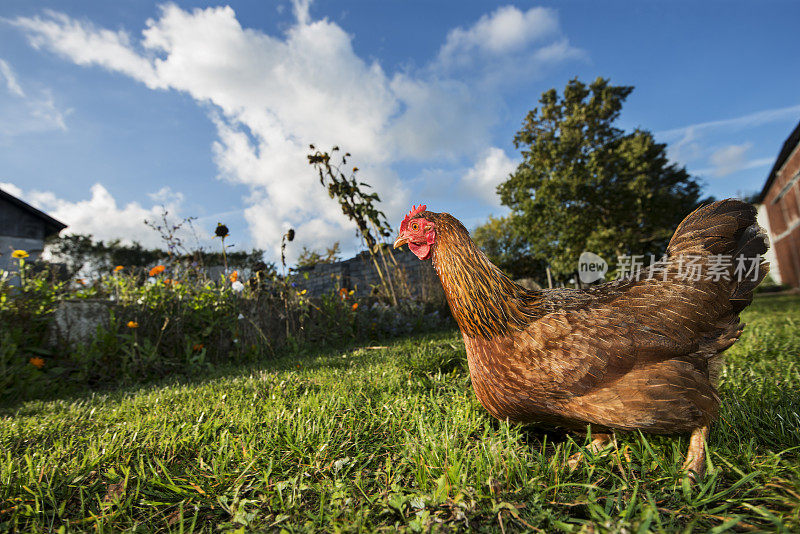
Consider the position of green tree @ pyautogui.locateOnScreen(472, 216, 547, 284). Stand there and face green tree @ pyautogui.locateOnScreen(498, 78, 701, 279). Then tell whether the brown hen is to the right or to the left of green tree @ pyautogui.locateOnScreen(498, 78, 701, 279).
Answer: right

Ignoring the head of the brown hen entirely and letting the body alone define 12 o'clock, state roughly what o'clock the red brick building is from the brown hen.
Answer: The red brick building is roughly at 4 o'clock from the brown hen.

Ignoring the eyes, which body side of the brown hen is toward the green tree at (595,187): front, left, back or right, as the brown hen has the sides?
right

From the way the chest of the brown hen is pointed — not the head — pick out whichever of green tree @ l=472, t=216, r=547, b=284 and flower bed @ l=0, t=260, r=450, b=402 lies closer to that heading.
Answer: the flower bed

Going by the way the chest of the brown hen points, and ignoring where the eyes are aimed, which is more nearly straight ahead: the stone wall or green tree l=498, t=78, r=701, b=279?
the stone wall

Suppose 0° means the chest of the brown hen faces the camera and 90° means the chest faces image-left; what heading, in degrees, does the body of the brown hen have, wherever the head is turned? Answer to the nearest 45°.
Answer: approximately 90°

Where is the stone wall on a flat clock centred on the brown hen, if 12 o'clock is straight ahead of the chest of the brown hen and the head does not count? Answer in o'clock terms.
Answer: The stone wall is roughly at 2 o'clock from the brown hen.

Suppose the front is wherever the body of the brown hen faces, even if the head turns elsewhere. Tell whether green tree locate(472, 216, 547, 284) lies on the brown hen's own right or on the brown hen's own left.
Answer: on the brown hen's own right

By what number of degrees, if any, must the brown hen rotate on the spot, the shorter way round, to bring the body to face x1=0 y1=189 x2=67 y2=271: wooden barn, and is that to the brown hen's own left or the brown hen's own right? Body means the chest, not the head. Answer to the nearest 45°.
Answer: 0° — it already faces it
